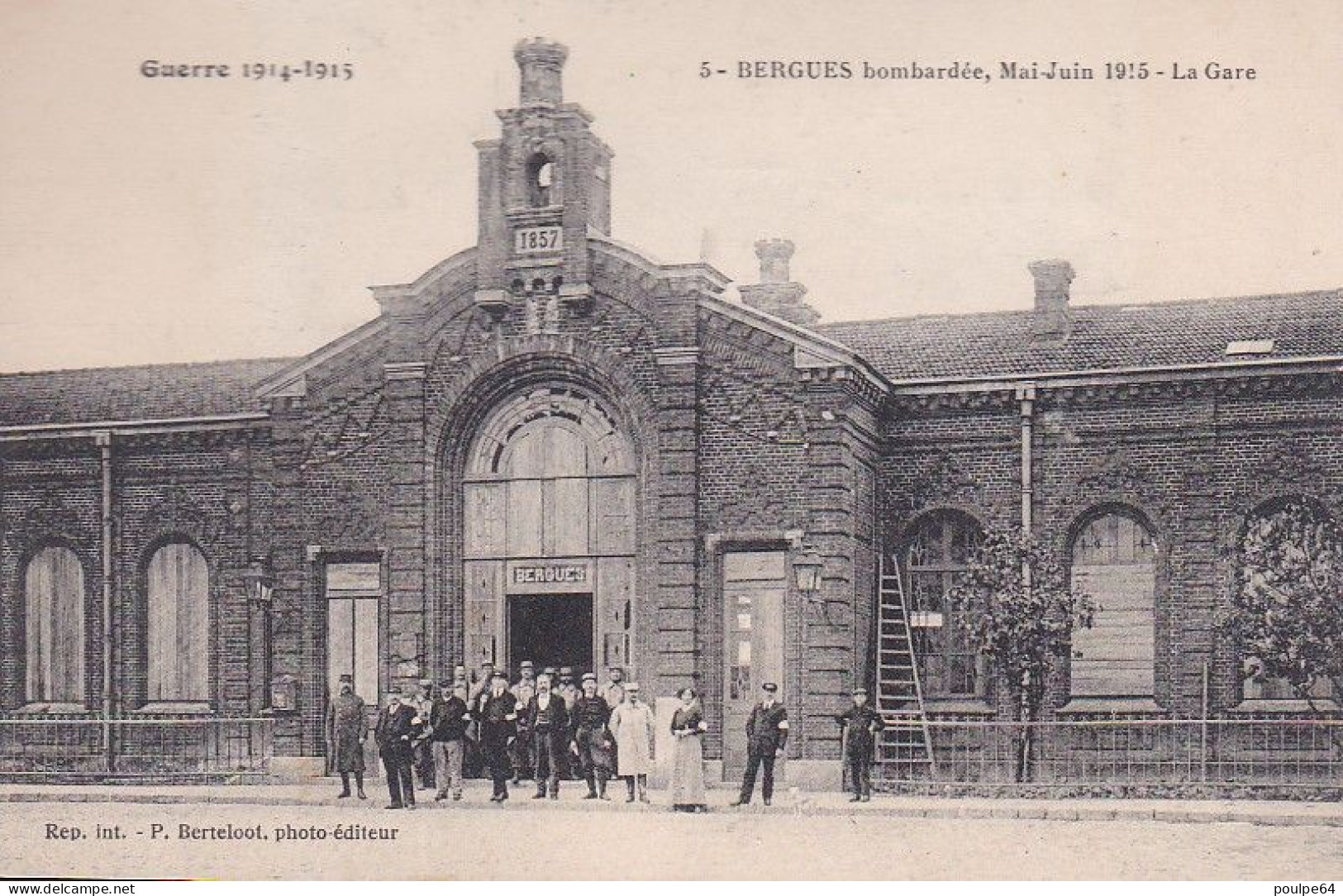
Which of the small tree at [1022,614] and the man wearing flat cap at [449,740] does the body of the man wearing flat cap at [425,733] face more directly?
the man wearing flat cap

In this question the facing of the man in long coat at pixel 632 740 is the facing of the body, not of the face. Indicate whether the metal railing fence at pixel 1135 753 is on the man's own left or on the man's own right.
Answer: on the man's own left

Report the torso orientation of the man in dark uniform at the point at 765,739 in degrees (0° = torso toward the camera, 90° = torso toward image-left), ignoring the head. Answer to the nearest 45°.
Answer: approximately 0°
